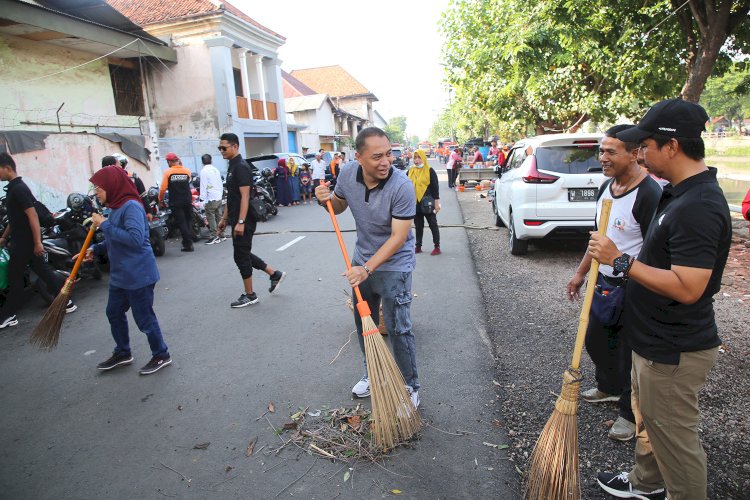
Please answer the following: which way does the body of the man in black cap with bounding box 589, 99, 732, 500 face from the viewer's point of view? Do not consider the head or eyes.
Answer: to the viewer's left

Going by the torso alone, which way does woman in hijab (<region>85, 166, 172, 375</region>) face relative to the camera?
to the viewer's left

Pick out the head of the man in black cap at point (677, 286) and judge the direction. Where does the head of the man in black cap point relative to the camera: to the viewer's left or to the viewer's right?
to the viewer's left

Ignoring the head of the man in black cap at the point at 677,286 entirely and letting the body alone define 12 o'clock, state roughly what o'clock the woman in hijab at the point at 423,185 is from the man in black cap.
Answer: The woman in hijab is roughly at 2 o'clock from the man in black cap.

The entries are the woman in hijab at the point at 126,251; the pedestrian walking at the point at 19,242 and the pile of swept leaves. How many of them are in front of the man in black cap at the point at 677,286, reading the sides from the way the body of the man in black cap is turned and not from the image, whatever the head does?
3

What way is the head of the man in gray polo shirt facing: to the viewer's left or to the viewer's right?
to the viewer's right

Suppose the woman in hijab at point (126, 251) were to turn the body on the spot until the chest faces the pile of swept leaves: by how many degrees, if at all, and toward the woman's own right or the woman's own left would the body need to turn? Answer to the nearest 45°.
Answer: approximately 135° to the woman's own left

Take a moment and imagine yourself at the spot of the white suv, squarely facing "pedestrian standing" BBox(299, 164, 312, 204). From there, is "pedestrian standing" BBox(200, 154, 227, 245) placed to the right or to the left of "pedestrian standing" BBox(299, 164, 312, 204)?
left
